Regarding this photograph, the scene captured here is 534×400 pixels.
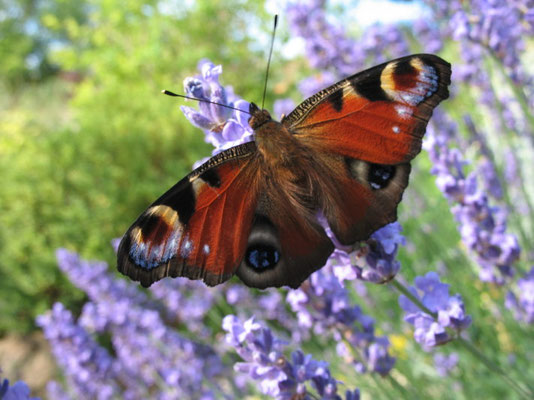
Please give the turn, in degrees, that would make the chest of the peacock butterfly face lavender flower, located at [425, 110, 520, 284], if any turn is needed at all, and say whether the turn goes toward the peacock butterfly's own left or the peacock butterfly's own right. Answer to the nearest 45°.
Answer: approximately 90° to the peacock butterfly's own right

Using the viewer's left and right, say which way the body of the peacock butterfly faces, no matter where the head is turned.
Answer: facing away from the viewer and to the left of the viewer

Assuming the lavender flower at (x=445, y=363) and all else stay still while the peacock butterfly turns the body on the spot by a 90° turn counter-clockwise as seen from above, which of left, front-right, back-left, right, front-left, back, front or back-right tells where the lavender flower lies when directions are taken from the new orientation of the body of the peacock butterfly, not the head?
back
